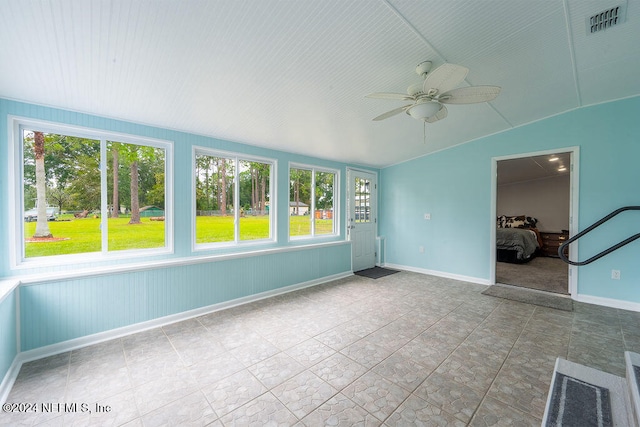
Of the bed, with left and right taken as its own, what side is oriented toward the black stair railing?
front

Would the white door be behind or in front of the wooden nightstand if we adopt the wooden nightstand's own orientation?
in front

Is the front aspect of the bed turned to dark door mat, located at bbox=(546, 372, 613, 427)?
yes

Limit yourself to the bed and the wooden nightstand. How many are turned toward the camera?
2

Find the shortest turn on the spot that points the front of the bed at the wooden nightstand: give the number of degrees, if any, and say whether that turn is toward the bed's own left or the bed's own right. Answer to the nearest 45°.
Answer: approximately 135° to the bed's own left

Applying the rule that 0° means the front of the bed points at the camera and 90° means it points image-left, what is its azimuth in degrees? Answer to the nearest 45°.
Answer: approximately 0°

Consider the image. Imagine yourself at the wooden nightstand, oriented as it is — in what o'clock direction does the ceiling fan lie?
The ceiling fan is roughly at 12 o'clock from the wooden nightstand.

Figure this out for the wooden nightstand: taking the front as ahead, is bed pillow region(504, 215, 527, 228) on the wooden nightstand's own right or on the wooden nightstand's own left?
on the wooden nightstand's own right

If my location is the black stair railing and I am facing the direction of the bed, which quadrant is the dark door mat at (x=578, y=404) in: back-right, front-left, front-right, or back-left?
back-left

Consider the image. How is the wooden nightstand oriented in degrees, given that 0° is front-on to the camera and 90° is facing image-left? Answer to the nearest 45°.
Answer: approximately 0°

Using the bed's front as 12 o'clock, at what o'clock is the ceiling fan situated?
The ceiling fan is roughly at 12 o'clock from the bed.
